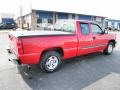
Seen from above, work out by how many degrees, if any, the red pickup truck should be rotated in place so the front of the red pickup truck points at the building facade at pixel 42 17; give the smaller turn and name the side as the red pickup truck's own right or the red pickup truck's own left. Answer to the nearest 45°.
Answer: approximately 45° to the red pickup truck's own left

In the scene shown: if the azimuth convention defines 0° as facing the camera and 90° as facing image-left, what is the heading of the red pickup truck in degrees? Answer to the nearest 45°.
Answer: approximately 225°

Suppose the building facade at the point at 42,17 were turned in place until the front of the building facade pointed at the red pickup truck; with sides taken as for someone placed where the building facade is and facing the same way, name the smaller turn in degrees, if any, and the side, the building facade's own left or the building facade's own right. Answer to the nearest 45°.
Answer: approximately 45° to the building facade's own right

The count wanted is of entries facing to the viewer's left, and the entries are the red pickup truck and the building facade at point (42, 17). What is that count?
0

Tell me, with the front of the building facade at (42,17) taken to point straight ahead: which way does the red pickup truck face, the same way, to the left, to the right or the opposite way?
to the left
